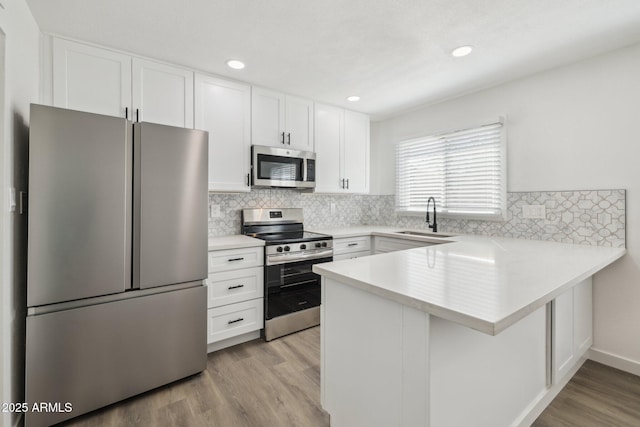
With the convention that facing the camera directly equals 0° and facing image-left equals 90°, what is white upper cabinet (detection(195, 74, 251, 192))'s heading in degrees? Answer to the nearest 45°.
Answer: approximately 315°

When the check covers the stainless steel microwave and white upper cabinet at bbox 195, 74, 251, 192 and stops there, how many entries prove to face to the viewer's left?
0

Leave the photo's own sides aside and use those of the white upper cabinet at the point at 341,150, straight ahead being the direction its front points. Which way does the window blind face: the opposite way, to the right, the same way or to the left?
to the right

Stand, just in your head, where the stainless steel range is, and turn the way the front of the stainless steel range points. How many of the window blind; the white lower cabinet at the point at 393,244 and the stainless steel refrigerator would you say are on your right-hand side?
1

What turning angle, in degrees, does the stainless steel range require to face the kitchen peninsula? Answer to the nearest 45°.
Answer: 0° — it already faces it

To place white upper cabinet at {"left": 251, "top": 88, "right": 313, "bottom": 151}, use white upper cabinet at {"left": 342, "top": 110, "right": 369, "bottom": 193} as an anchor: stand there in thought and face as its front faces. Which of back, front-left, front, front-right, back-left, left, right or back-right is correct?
right

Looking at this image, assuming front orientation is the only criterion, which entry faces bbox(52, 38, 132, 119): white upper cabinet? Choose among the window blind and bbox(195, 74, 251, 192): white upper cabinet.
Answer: the window blind

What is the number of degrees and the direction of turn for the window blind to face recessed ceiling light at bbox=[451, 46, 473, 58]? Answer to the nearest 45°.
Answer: approximately 45° to its left

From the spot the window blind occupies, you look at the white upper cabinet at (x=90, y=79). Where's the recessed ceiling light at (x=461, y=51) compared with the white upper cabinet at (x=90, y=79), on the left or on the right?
left

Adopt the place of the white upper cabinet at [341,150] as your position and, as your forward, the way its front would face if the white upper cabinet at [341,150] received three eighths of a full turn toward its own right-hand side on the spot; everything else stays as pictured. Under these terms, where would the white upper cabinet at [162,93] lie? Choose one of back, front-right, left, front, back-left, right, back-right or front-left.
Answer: front-left

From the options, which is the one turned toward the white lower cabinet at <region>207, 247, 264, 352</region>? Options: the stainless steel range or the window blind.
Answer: the window blind

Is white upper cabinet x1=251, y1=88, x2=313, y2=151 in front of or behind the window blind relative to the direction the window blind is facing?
in front

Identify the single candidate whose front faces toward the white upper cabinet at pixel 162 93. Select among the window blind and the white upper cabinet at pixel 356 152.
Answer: the window blind

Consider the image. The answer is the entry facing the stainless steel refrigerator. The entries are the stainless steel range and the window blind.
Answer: the window blind
